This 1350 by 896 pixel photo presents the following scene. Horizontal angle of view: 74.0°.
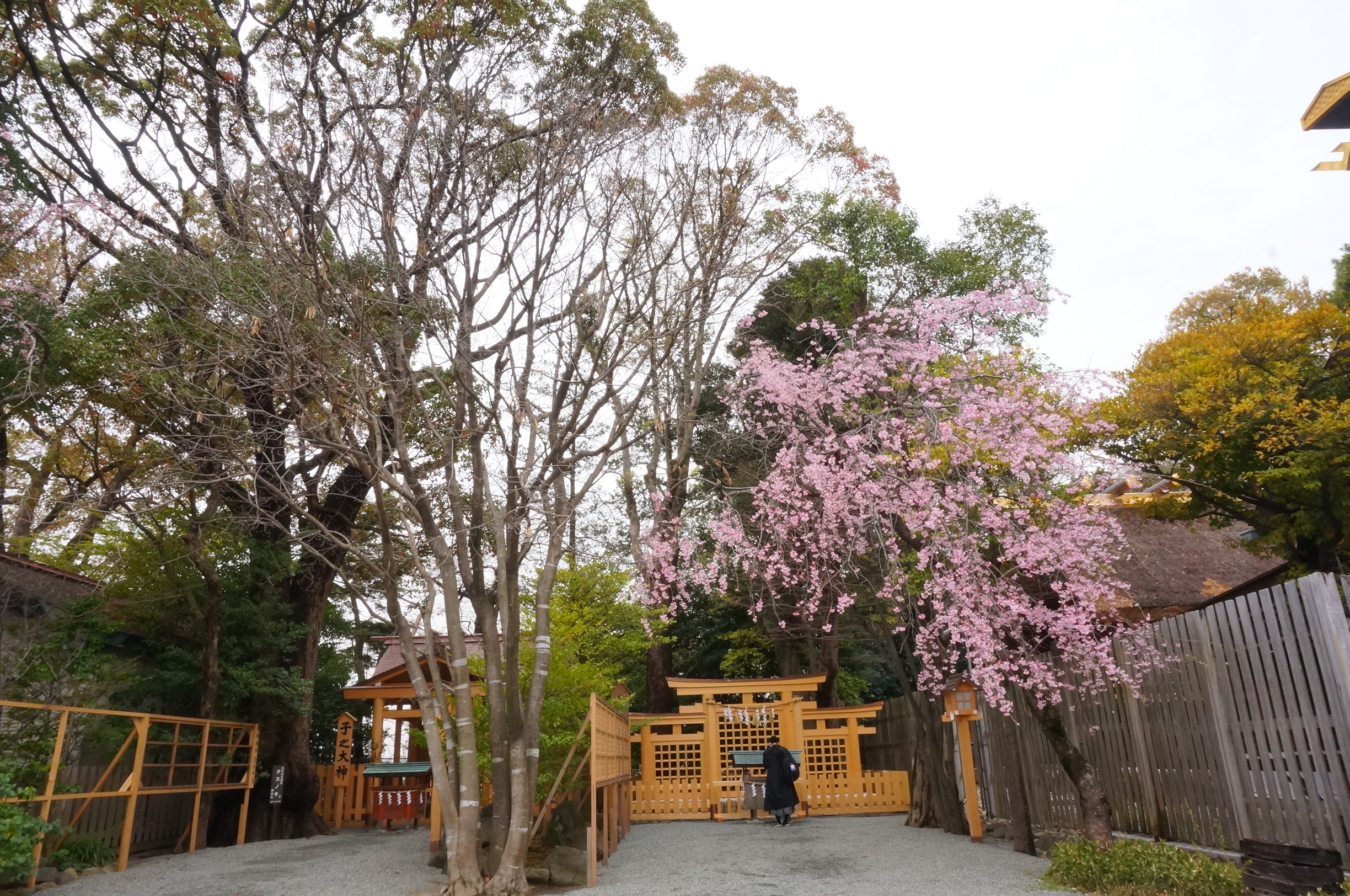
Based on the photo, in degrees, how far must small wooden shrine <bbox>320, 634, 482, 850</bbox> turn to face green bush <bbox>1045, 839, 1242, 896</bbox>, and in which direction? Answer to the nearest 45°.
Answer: approximately 45° to its left

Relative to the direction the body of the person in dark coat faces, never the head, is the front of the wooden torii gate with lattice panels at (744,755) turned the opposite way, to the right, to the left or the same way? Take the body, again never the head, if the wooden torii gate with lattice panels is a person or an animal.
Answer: the opposite way

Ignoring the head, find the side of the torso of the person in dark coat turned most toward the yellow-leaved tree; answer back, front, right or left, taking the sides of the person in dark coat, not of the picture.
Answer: right

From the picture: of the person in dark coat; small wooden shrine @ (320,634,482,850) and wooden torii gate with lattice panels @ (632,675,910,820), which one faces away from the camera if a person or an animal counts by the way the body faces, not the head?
the person in dark coat

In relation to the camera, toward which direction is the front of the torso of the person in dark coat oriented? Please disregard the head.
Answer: away from the camera

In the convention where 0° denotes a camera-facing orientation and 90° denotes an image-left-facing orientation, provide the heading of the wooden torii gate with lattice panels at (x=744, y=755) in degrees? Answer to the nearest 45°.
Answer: approximately 0°

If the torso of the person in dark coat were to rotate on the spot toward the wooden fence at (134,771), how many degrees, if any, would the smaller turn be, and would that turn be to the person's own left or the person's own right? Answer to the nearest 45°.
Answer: approximately 135° to the person's own left

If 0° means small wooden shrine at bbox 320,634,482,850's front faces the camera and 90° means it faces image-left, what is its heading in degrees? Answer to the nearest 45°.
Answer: approximately 0°

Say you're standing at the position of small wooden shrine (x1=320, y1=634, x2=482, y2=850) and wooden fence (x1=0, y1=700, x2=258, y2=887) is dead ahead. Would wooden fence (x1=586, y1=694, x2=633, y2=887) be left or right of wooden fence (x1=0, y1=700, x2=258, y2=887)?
left
